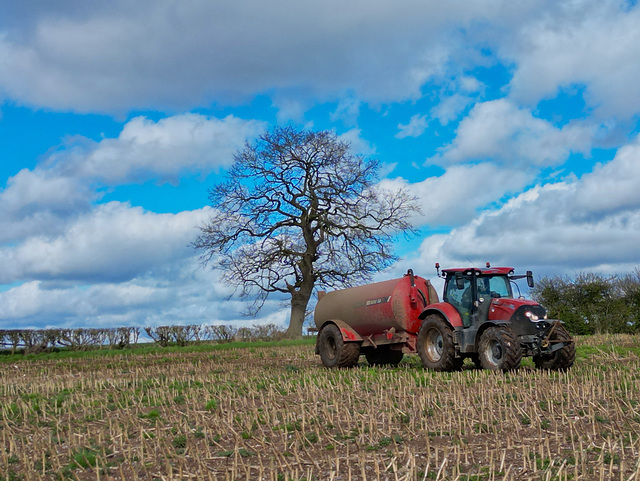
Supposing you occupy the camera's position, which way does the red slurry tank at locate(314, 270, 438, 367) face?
facing the viewer and to the right of the viewer

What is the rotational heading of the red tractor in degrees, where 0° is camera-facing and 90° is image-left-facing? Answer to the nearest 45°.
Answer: approximately 315°
